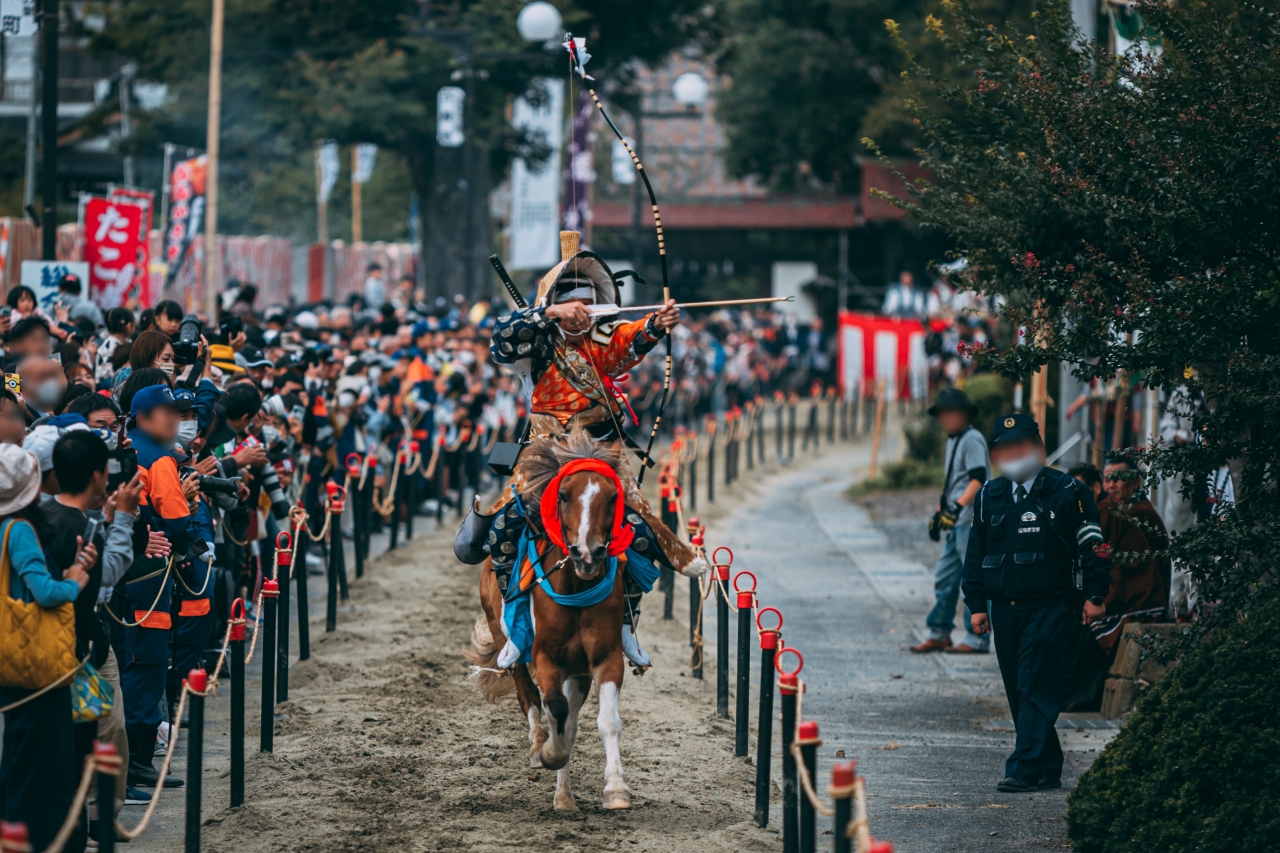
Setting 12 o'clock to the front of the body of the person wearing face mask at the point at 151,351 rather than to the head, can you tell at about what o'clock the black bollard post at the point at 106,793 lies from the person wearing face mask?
The black bollard post is roughly at 3 o'clock from the person wearing face mask.

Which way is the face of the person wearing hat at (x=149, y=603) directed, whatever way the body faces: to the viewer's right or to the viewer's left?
to the viewer's right

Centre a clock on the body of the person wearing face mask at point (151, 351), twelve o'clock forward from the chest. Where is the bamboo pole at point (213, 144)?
The bamboo pole is roughly at 9 o'clock from the person wearing face mask.

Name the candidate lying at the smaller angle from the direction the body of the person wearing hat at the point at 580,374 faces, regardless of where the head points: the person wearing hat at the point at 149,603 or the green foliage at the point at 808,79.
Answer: the person wearing hat

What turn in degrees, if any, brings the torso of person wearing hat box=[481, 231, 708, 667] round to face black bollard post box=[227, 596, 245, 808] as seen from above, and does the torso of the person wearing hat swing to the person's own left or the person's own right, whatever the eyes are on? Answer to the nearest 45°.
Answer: approximately 45° to the person's own right

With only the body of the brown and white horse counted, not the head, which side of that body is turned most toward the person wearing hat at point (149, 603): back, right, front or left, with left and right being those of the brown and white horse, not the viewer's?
right

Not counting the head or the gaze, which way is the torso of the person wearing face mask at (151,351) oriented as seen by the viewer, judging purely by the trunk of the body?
to the viewer's right

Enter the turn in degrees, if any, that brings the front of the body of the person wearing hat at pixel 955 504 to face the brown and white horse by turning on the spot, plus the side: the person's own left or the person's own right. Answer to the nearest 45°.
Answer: approximately 45° to the person's own left

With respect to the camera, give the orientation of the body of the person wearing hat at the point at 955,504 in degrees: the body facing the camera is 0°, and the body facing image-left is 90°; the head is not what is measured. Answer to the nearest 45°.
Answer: approximately 45°

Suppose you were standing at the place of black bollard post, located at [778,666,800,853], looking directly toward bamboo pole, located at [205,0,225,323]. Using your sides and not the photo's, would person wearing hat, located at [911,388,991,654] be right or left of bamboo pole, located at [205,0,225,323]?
right

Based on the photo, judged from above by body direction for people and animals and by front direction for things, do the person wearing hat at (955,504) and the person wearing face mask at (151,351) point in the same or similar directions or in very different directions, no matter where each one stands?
very different directions

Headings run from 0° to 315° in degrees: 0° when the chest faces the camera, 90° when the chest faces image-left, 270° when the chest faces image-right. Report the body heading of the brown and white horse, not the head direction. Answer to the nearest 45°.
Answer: approximately 0°

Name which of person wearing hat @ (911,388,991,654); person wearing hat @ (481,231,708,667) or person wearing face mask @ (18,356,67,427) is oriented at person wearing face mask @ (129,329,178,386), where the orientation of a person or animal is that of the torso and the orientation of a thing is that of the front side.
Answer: person wearing hat @ (911,388,991,654)
